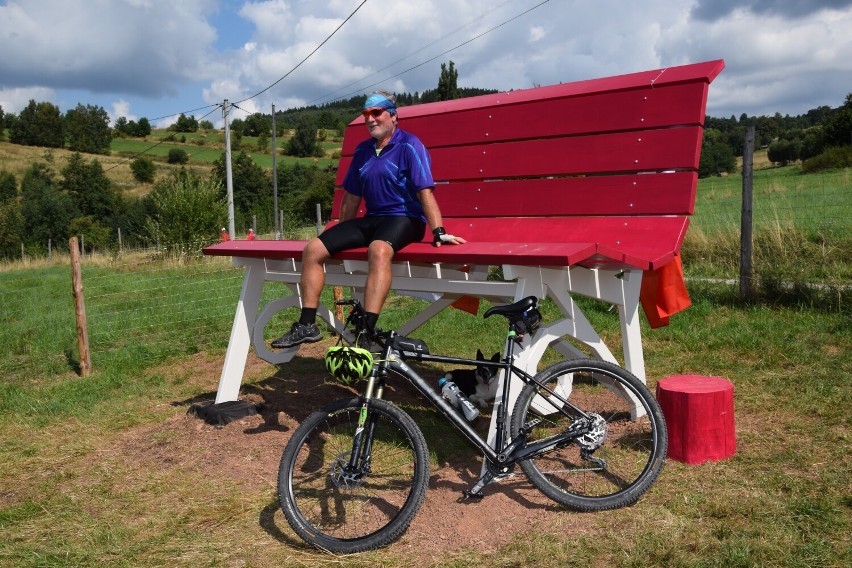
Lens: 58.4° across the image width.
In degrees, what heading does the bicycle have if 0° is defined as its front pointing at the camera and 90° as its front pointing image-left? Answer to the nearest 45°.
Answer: approximately 90°

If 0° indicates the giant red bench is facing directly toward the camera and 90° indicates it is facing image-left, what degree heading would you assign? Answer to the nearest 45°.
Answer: approximately 45°

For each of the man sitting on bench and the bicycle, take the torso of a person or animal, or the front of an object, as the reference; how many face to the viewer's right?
0

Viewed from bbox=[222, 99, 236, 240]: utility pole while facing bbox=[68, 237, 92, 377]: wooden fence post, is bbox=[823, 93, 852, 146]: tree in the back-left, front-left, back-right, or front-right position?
back-left

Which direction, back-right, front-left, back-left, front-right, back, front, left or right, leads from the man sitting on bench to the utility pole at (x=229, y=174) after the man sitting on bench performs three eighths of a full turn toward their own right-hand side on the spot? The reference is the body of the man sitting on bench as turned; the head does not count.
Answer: front

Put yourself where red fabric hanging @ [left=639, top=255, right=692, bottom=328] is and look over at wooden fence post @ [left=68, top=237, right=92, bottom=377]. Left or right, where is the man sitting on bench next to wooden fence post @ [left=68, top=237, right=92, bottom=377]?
left

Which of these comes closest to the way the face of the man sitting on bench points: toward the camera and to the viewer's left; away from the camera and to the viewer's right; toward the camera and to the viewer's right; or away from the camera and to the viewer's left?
toward the camera and to the viewer's left

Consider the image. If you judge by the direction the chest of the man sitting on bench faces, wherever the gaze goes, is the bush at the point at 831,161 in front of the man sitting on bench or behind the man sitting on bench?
behind

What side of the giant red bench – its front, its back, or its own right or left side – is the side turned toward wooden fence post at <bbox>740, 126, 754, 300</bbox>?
back

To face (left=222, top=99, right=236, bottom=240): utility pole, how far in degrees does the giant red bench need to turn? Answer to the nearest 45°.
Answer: approximately 135° to its right

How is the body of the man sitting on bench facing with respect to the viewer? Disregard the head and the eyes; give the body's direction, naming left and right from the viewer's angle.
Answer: facing the viewer and to the left of the viewer

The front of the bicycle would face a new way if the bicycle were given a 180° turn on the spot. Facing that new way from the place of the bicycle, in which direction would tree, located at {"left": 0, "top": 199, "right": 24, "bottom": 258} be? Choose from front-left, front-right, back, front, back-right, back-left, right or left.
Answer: back-left

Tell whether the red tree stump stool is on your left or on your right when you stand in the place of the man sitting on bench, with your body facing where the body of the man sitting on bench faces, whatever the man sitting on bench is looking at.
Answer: on your left

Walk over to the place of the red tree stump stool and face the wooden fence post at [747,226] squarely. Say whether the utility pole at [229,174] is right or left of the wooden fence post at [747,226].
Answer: left

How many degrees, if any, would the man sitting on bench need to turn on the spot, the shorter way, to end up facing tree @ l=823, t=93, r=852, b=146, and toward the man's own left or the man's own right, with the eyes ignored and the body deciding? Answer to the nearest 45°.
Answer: approximately 180°

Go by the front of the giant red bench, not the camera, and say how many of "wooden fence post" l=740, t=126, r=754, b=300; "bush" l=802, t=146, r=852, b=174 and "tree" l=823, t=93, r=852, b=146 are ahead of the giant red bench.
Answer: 0

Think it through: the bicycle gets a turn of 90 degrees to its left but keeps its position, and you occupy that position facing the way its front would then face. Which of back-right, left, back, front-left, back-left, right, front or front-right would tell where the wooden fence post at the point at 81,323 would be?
back-right
